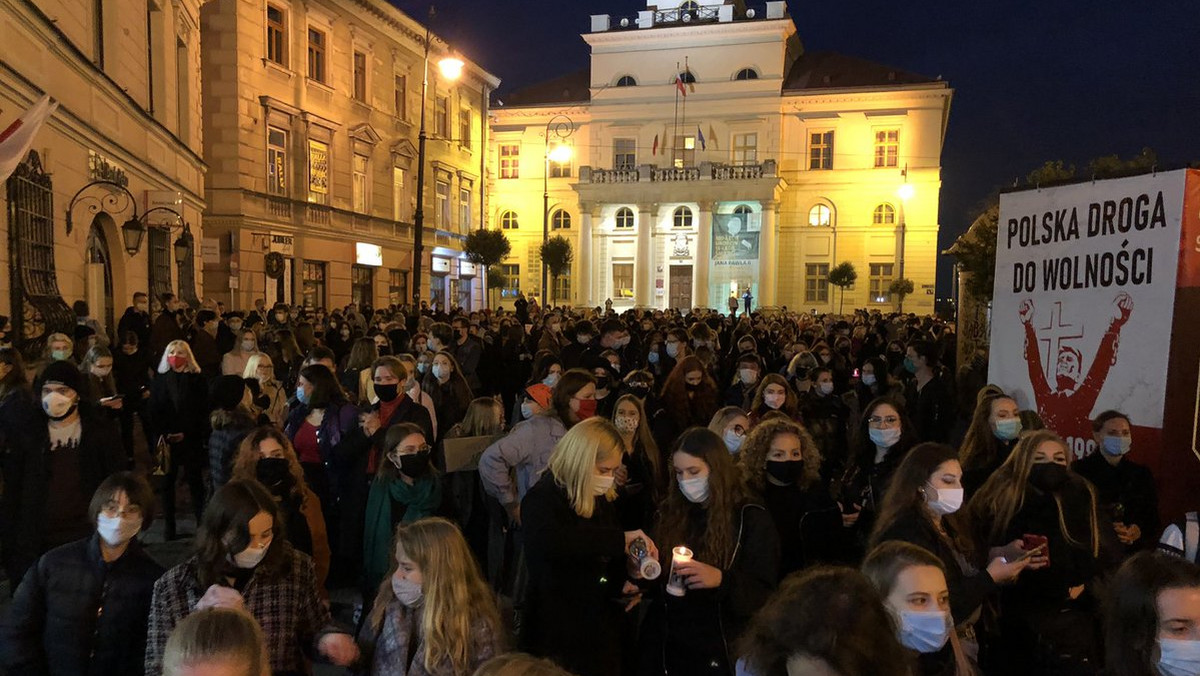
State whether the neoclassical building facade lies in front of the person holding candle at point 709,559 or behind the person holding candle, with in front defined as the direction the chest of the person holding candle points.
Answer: behind

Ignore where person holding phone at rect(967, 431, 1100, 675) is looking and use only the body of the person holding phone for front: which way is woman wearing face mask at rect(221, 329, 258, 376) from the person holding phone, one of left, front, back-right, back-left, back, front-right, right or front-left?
right

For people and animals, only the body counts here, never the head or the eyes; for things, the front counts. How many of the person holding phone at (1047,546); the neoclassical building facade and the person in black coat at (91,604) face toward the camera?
3

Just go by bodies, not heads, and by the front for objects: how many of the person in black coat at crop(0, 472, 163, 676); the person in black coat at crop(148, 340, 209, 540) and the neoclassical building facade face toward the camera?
3

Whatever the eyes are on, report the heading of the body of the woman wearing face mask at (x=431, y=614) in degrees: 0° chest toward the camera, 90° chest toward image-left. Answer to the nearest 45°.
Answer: approximately 45°

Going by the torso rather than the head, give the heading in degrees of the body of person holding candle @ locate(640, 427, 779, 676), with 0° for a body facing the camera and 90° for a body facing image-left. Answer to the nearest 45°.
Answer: approximately 45°

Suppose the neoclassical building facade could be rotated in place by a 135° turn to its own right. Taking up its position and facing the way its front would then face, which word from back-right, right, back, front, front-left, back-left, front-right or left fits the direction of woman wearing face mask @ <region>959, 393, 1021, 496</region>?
back-left

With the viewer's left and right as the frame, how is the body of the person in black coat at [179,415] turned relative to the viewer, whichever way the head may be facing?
facing the viewer

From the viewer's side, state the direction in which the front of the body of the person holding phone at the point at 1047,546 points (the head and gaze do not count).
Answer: toward the camera

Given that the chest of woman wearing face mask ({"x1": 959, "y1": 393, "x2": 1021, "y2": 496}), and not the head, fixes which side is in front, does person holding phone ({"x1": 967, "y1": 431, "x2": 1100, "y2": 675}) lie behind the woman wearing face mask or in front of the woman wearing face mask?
in front

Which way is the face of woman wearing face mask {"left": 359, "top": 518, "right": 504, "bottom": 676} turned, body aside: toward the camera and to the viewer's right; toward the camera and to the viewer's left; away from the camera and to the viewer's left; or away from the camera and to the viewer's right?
toward the camera and to the viewer's left

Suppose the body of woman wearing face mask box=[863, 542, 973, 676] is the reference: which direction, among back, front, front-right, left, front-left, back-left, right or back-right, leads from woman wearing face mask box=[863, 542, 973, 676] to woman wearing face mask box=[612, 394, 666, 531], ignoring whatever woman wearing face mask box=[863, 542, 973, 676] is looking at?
back
